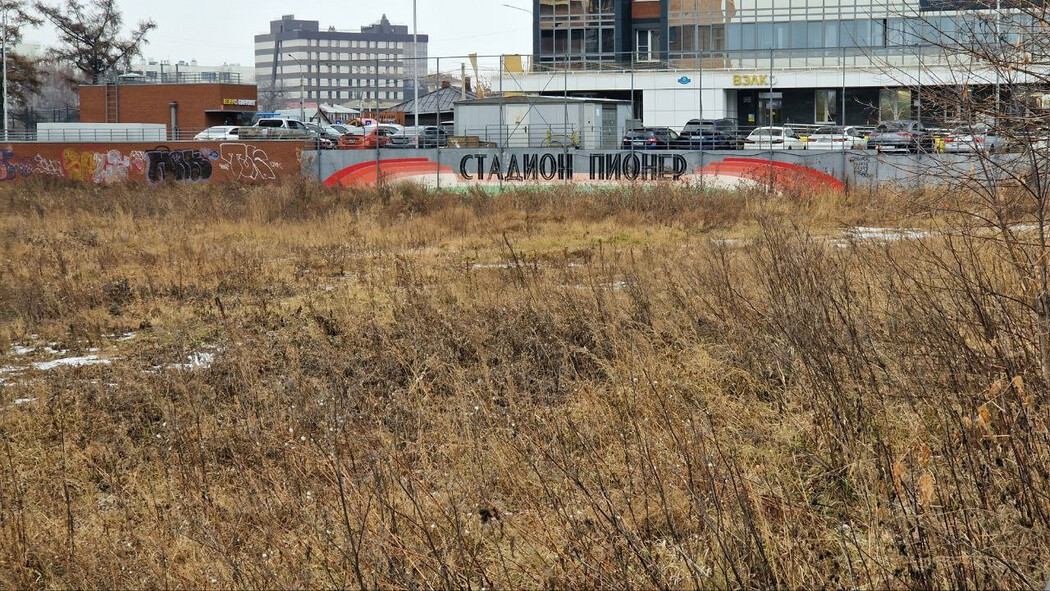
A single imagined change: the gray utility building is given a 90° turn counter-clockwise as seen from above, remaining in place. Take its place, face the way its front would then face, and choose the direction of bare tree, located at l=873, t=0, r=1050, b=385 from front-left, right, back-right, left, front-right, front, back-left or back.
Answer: right

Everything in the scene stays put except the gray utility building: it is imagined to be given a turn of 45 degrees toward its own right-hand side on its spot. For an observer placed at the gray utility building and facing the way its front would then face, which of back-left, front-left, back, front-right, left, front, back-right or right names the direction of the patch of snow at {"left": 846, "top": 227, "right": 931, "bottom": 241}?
front-left

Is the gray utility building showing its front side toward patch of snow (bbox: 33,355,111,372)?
yes

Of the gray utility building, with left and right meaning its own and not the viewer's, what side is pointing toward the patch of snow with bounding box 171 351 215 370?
front

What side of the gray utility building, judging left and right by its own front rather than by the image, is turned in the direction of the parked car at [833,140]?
left

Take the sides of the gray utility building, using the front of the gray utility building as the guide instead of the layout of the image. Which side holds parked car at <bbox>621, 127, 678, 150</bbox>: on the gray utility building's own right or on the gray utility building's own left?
on the gray utility building's own left

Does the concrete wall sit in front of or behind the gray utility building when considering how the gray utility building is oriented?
in front

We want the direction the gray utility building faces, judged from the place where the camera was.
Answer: facing the viewer

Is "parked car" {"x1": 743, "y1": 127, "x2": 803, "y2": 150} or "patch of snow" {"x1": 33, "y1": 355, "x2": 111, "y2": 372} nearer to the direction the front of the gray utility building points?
the patch of snow
